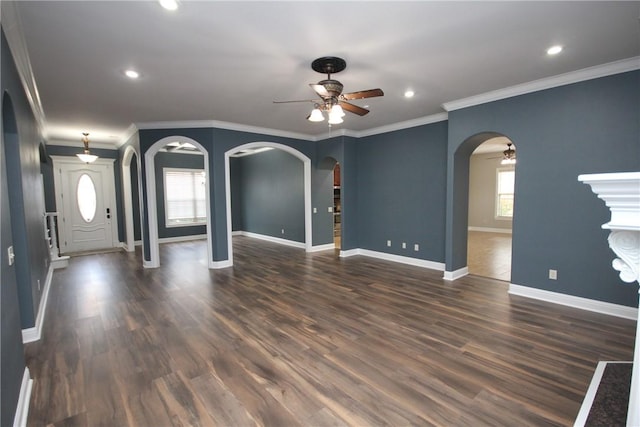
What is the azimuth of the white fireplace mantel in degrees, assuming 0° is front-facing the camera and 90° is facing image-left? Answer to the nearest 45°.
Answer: approximately 90°

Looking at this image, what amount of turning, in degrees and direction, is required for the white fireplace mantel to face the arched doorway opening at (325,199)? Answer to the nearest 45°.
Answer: approximately 45° to its right

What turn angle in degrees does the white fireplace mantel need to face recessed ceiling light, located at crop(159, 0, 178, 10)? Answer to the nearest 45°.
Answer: approximately 45° to its left

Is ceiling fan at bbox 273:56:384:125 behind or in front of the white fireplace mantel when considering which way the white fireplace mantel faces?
in front

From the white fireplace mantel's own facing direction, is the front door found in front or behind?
in front

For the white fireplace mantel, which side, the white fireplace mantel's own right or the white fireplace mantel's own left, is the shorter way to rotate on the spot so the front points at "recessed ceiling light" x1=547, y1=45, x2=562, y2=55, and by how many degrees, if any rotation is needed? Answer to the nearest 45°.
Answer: approximately 90° to the white fireplace mantel's own right

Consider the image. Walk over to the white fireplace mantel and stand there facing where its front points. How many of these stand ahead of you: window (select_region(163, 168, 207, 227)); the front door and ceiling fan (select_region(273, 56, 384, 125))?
3

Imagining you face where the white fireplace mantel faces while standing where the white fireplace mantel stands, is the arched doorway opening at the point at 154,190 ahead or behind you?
ahead
